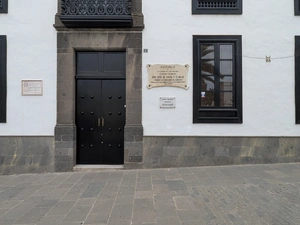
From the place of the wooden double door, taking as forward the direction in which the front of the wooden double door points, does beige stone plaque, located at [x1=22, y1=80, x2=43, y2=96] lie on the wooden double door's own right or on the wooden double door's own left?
on the wooden double door's own right

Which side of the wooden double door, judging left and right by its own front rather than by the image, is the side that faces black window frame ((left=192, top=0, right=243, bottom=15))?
left

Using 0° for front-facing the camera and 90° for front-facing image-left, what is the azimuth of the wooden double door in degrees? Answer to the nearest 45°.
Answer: approximately 0°

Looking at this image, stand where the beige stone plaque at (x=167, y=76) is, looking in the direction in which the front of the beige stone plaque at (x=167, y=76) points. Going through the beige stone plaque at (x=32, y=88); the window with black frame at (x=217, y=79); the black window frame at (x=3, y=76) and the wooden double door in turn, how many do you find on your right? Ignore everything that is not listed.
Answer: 3

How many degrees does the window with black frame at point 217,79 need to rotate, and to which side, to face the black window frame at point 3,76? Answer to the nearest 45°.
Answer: approximately 90° to its right

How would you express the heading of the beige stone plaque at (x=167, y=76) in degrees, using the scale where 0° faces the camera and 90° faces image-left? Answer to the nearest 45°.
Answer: approximately 0°

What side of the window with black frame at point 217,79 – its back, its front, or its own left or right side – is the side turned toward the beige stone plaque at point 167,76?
right

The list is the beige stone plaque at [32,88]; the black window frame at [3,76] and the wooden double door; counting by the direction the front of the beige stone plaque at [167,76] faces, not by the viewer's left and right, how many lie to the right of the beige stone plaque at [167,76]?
3
